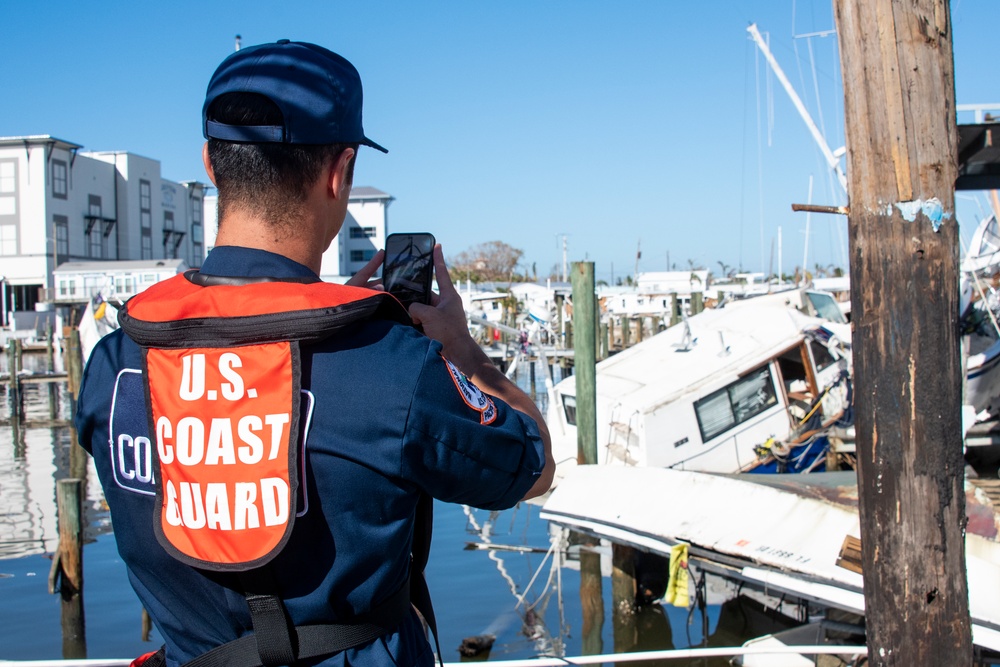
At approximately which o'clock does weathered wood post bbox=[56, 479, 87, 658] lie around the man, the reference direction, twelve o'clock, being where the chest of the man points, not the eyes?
The weathered wood post is roughly at 10 o'clock from the man.

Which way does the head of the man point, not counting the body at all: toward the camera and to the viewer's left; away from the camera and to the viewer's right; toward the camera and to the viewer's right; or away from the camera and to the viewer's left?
away from the camera and to the viewer's right

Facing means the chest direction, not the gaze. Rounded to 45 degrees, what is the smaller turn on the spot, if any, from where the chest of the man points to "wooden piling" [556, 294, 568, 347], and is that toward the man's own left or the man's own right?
approximately 45° to the man's own left

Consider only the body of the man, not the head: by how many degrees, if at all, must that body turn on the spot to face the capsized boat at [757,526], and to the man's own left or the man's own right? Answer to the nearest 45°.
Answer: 0° — they already face it

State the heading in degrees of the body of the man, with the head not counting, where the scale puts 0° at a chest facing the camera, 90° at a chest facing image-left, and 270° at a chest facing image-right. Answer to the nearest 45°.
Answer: approximately 225°
